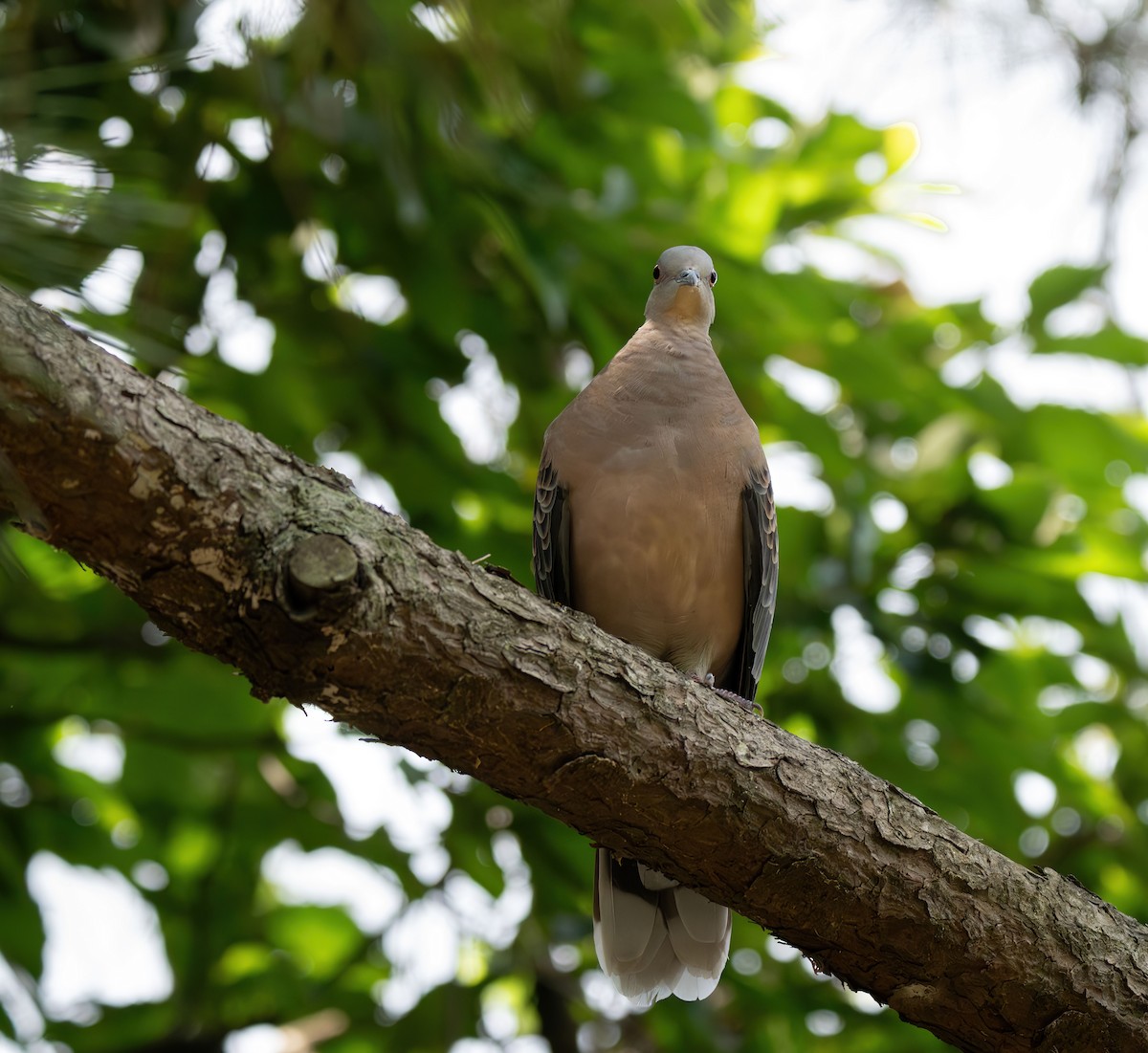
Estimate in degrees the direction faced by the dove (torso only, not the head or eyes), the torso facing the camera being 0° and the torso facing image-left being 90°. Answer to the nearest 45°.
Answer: approximately 0°
